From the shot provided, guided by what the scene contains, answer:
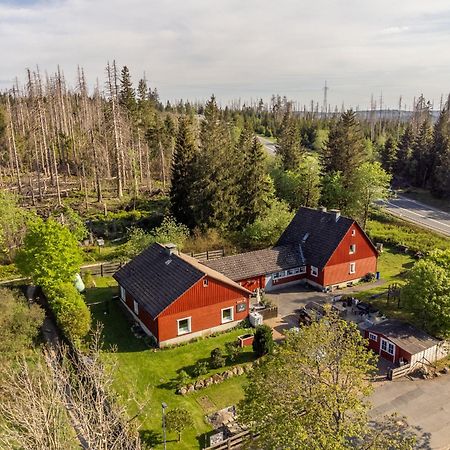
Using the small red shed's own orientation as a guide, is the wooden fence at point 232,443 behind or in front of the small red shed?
in front

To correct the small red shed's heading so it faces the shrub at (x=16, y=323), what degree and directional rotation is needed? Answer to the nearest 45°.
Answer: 0° — it already faces it

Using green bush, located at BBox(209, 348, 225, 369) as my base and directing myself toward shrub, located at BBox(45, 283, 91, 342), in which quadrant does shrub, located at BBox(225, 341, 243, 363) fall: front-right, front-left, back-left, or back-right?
back-right

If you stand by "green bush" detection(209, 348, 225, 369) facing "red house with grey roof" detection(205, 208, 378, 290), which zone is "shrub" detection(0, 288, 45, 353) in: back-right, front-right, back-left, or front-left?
back-left

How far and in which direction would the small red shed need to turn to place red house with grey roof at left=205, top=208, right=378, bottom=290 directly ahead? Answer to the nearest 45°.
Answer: approximately 90° to its right

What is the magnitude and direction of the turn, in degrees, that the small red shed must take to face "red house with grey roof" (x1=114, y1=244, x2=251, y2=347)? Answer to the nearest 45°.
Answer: approximately 45° to its right

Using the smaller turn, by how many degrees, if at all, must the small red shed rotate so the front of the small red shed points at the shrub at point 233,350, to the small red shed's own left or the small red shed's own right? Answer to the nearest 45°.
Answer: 0° — it already faces it

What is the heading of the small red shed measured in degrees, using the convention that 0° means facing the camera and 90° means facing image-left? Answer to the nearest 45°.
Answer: approximately 45°

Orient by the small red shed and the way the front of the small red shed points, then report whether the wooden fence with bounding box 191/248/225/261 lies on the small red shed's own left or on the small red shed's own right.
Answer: on the small red shed's own right

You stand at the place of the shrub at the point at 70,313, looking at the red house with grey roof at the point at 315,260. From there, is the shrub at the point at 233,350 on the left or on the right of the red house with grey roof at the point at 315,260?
right

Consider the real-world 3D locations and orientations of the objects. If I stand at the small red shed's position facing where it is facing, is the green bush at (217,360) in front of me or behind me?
in front
